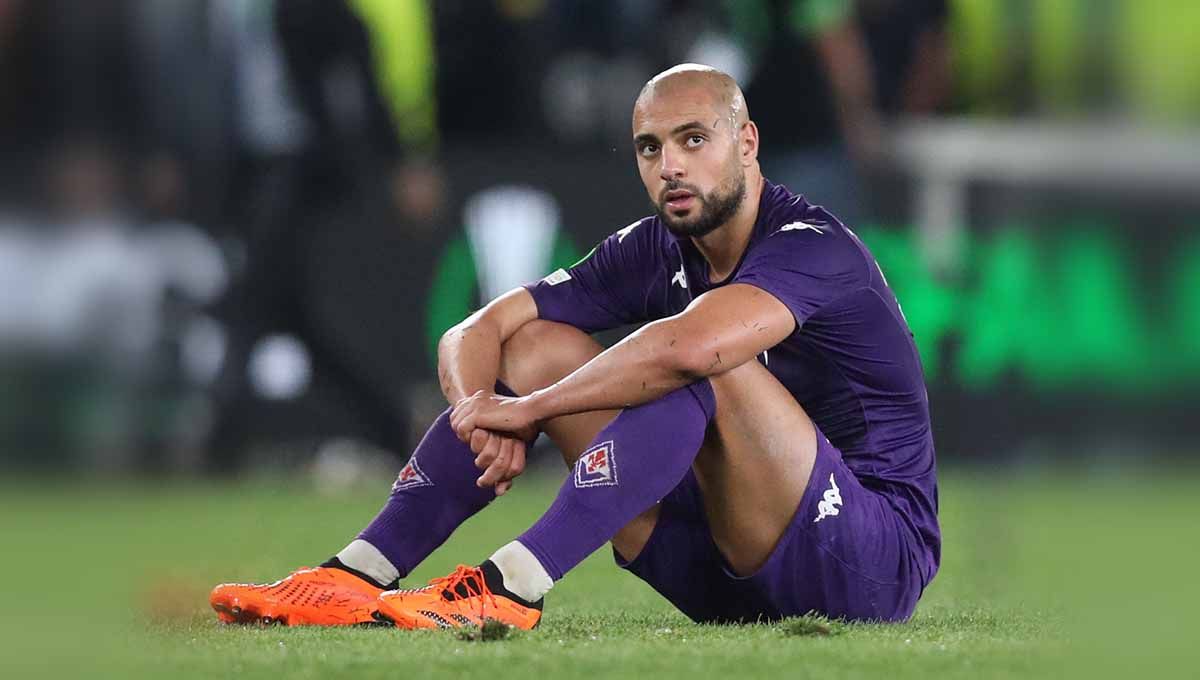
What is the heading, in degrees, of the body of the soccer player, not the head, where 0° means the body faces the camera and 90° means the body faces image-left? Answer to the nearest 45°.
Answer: approximately 45°

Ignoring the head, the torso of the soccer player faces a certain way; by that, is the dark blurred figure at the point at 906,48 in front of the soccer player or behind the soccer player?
behind

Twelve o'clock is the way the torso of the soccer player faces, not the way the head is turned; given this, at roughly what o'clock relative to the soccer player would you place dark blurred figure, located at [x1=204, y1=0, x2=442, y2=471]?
The dark blurred figure is roughly at 4 o'clock from the soccer player.

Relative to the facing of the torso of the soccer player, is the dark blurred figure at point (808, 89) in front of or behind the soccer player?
behind
